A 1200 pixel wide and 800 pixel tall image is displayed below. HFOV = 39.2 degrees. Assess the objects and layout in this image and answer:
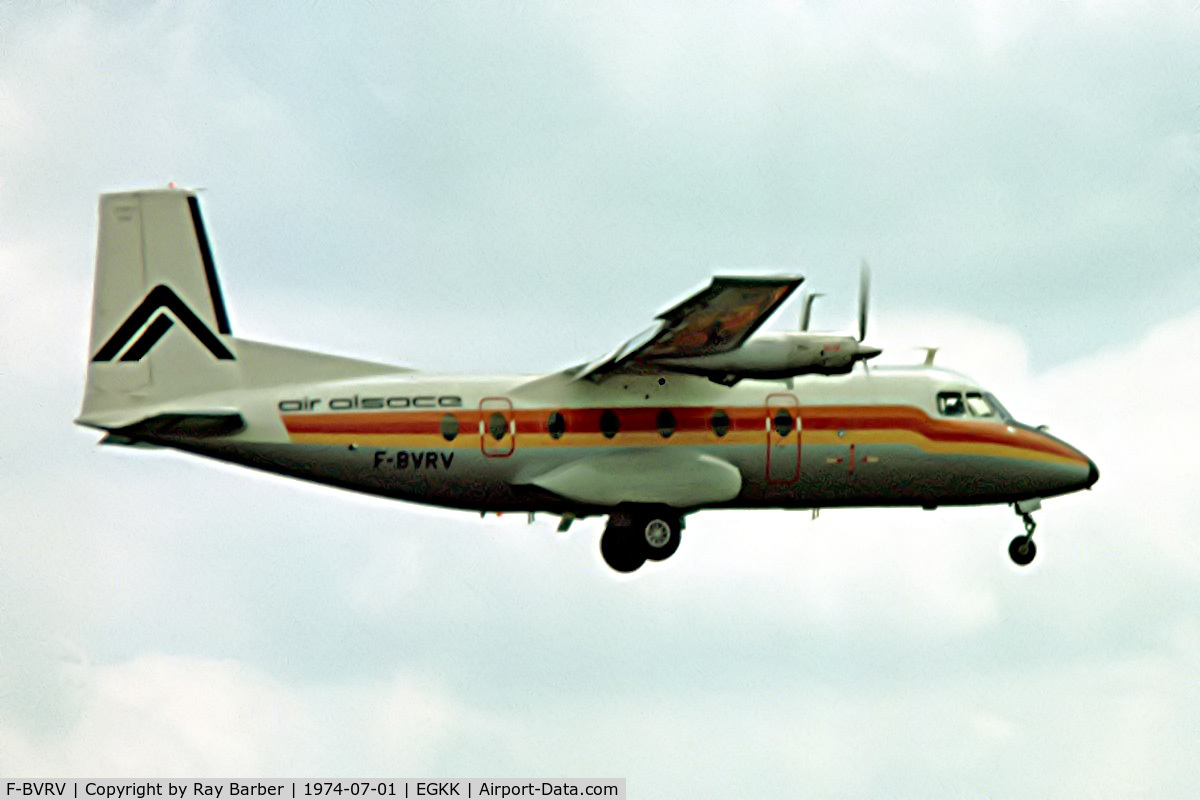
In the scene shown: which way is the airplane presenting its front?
to the viewer's right
